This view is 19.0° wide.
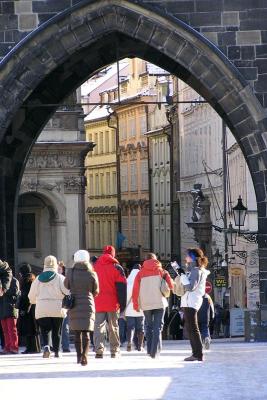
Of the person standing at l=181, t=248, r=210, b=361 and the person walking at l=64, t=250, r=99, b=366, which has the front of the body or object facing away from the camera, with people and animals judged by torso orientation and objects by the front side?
the person walking at l=64, t=250, r=99, b=366

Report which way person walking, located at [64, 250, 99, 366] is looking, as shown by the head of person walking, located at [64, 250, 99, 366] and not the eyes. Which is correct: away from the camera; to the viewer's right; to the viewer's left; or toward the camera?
away from the camera

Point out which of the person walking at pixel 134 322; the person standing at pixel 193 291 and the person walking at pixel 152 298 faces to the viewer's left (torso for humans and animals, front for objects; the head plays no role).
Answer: the person standing at pixel 193 291

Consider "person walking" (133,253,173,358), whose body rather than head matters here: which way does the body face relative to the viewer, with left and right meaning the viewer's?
facing away from the viewer

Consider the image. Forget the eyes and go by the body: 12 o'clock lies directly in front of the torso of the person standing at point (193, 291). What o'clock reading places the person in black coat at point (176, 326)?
The person in black coat is roughly at 3 o'clock from the person standing.

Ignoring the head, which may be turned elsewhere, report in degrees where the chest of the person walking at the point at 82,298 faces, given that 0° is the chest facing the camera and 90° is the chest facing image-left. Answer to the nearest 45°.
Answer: approximately 180°

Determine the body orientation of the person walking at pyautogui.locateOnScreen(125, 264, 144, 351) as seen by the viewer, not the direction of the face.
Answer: away from the camera

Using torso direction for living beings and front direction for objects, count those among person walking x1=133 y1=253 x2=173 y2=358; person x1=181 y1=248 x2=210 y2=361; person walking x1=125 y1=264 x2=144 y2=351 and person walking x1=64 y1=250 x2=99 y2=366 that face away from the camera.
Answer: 3
